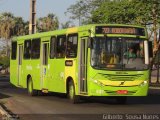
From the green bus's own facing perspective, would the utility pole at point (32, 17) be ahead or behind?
behind

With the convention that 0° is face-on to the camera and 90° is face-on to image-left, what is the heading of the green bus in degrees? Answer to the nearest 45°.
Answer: approximately 315°
